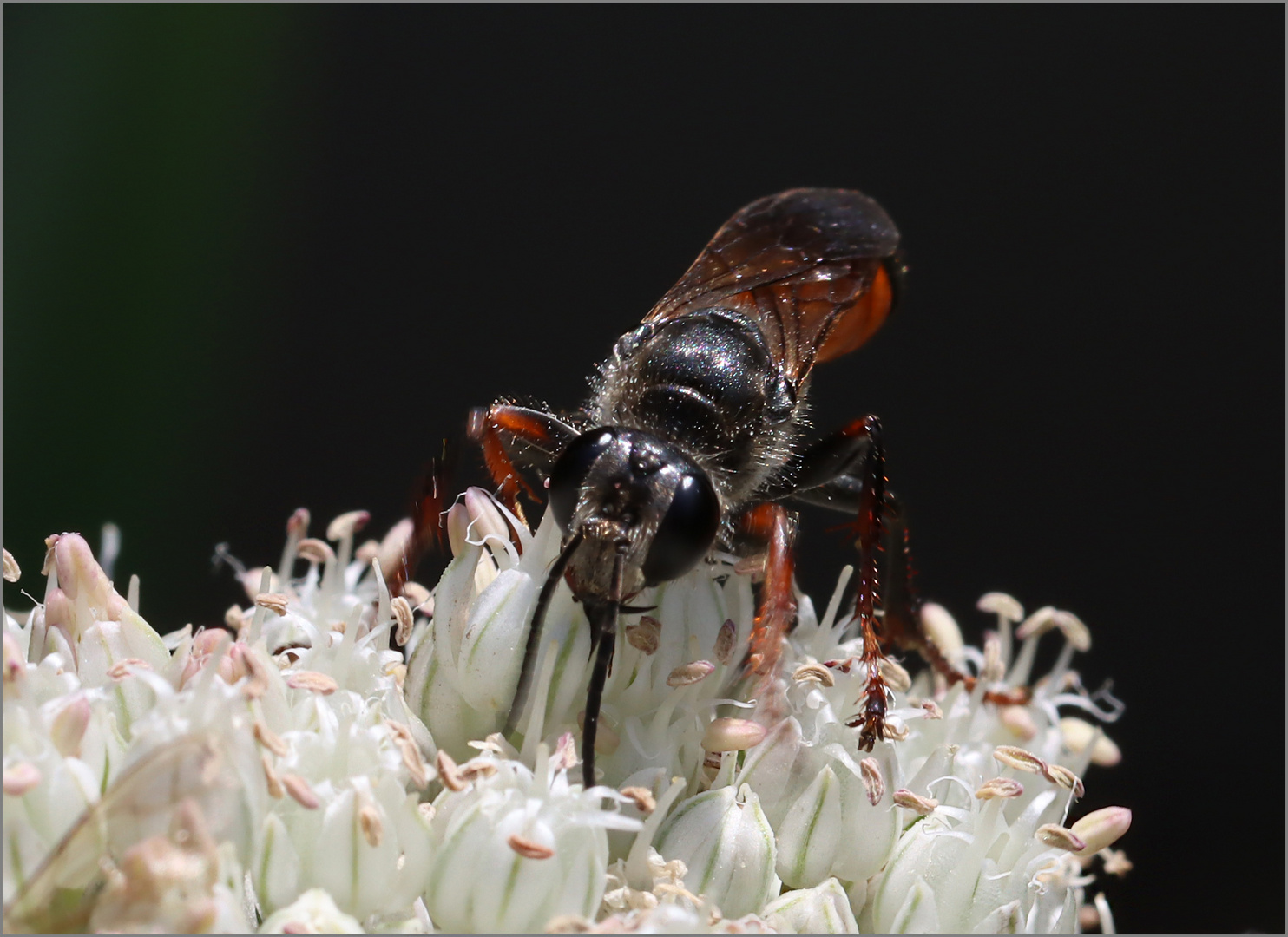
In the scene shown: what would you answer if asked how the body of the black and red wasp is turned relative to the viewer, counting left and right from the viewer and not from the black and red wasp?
facing the viewer and to the left of the viewer
